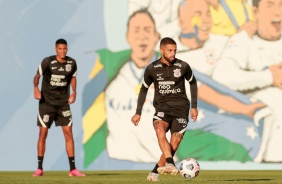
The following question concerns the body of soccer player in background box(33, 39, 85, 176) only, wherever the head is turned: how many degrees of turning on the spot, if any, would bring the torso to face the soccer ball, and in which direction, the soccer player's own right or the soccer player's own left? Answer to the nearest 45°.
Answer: approximately 45° to the soccer player's own left

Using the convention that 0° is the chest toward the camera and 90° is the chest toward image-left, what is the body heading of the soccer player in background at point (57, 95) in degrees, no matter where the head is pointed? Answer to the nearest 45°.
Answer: approximately 0°
